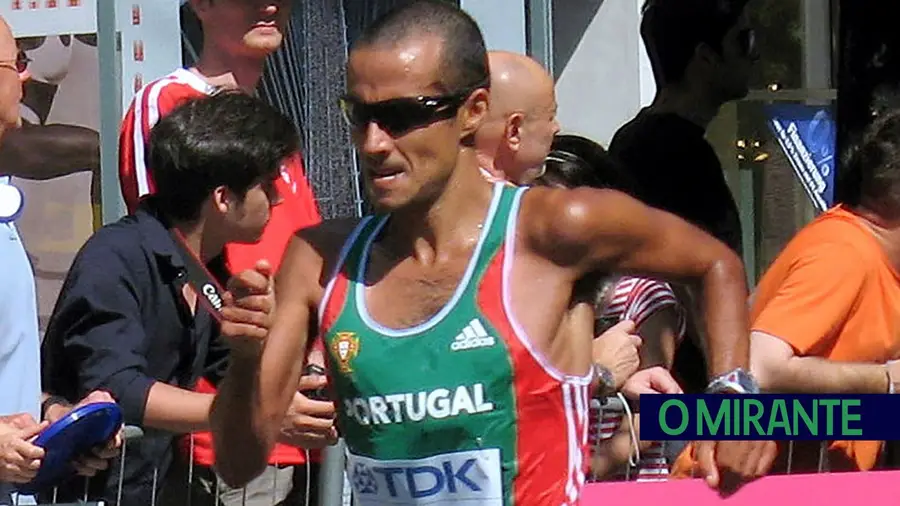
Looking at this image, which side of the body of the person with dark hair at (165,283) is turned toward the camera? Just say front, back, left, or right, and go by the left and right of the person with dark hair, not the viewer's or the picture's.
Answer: right

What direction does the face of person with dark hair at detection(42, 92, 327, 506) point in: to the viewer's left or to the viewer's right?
to the viewer's right

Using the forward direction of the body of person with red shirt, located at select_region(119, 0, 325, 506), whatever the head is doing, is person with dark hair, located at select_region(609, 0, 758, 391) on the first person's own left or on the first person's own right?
on the first person's own left

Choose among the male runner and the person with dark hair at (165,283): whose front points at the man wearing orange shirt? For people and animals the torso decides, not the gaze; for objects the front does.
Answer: the person with dark hair

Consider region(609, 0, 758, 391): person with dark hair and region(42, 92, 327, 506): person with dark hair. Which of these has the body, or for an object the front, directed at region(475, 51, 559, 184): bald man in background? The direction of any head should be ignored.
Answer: region(42, 92, 327, 506): person with dark hair

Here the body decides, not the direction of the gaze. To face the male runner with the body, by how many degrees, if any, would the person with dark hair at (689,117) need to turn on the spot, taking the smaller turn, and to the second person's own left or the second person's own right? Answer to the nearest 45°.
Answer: approximately 90° to the second person's own right

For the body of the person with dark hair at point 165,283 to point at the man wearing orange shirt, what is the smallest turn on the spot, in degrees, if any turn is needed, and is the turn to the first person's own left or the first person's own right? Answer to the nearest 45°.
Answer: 0° — they already face them

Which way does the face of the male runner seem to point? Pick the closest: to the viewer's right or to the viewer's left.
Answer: to the viewer's left
